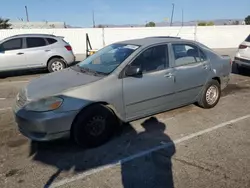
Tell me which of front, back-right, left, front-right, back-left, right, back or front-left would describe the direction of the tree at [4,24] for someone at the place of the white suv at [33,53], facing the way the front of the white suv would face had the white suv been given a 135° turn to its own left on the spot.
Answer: back-left

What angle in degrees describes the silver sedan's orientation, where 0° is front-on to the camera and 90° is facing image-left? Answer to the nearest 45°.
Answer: approximately 45°

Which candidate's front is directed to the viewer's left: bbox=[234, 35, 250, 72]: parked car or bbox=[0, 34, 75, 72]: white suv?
the white suv

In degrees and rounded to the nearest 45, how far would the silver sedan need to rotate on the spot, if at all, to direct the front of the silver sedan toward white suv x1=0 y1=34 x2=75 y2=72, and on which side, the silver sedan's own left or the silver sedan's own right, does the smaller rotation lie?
approximately 90° to the silver sedan's own right

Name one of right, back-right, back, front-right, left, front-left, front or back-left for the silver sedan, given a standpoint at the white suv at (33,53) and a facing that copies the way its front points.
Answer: left

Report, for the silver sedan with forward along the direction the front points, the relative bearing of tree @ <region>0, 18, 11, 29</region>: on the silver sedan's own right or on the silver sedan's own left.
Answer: on the silver sedan's own right

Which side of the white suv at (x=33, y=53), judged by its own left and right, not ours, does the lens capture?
left

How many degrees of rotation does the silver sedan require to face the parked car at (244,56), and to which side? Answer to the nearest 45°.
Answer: approximately 180°
